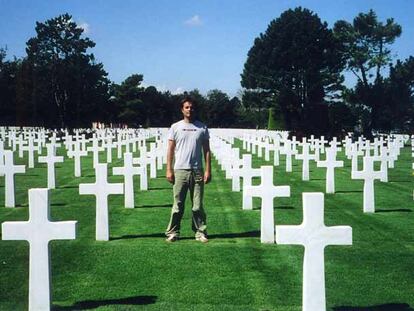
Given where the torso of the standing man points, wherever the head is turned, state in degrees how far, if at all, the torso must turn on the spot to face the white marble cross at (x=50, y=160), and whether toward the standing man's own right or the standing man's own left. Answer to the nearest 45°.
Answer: approximately 135° to the standing man's own right

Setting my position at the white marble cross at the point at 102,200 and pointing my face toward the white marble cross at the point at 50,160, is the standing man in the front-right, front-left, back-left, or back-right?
back-right

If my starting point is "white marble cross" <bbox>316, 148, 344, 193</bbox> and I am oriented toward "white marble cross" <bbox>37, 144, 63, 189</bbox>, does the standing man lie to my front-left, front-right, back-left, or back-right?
front-left

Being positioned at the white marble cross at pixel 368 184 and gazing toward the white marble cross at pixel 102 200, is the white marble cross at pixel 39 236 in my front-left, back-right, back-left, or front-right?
front-left

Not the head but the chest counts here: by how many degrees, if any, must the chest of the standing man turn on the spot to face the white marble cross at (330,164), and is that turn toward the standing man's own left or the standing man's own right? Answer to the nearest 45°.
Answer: approximately 135° to the standing man's own left

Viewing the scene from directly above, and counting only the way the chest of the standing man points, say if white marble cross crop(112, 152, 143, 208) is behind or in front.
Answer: behind

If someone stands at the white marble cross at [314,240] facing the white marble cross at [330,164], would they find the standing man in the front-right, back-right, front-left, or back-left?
front-left

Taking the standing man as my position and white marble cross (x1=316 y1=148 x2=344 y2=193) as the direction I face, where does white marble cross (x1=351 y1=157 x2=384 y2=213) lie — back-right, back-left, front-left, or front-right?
front-right

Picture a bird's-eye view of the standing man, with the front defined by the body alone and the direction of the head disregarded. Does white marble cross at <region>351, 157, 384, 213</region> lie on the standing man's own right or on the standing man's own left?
on the standing man's own left

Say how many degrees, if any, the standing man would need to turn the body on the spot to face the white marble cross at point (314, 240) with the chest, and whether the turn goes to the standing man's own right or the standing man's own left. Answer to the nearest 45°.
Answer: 0° — they already face it

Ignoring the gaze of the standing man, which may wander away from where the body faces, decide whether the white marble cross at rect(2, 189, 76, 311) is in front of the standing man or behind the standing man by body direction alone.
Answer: in front

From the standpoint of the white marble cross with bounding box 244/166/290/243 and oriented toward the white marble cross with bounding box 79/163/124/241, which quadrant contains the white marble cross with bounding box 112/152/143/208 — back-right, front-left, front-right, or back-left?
front-right

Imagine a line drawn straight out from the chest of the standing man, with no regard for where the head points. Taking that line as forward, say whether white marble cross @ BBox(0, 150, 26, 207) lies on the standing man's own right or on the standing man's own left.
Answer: on the standing man's own right

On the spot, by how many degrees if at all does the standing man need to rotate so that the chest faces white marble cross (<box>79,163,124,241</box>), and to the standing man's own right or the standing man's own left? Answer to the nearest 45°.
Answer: approximately 90° to the standing man's own right

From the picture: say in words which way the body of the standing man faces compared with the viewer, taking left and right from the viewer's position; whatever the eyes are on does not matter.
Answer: facing the viewer

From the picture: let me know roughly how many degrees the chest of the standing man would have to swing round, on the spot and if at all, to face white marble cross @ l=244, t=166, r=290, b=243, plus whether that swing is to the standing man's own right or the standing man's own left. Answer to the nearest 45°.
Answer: approximately 90° to the standing man's own left
